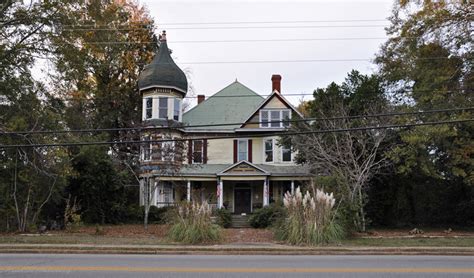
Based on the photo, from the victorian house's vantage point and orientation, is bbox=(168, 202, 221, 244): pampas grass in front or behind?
in front

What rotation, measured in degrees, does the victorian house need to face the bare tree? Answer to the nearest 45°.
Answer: approximately 45° to its left

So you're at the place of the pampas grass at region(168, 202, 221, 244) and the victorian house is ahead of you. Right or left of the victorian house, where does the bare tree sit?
right

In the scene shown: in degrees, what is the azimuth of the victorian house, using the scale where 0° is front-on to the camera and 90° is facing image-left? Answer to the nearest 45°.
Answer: approximately 0°
